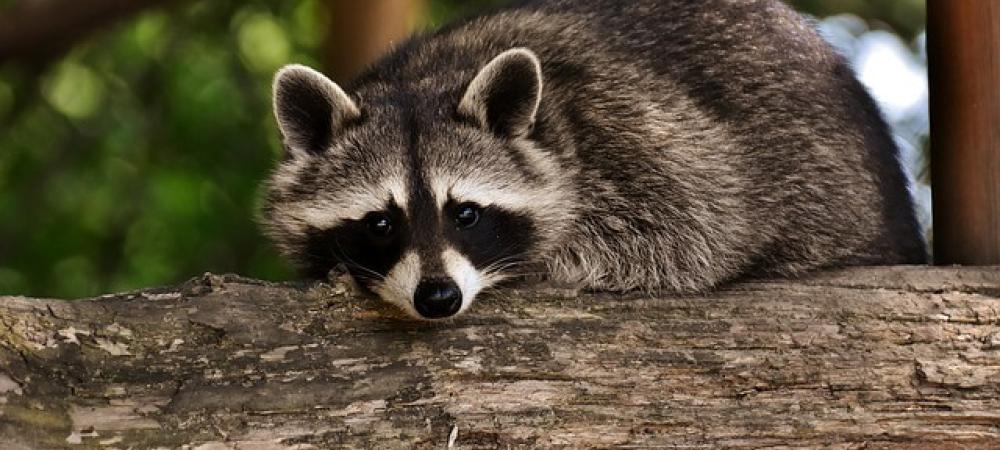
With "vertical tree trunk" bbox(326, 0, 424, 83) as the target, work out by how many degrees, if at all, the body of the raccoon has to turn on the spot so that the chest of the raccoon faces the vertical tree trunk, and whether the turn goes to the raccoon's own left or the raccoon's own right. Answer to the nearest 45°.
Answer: approximately 90° to the raccoon's own right

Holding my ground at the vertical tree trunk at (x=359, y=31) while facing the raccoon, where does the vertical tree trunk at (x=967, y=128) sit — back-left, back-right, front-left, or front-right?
front-left

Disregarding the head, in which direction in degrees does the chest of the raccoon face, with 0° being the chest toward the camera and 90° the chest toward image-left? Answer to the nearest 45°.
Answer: approximately 45°

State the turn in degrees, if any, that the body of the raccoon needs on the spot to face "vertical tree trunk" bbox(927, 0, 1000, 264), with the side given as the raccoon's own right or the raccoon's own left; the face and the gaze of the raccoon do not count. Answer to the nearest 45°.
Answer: approximately 135° to the raccoon's own left
